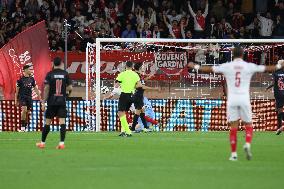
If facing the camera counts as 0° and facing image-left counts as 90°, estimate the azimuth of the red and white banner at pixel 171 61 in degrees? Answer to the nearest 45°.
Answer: approximately 0°

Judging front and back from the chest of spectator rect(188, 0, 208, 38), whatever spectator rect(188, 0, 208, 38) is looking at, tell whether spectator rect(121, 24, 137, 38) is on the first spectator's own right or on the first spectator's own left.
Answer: on the first spectator's own right

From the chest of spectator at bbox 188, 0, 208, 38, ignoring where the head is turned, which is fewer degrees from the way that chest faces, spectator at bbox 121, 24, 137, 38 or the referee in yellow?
the referee in yellow
